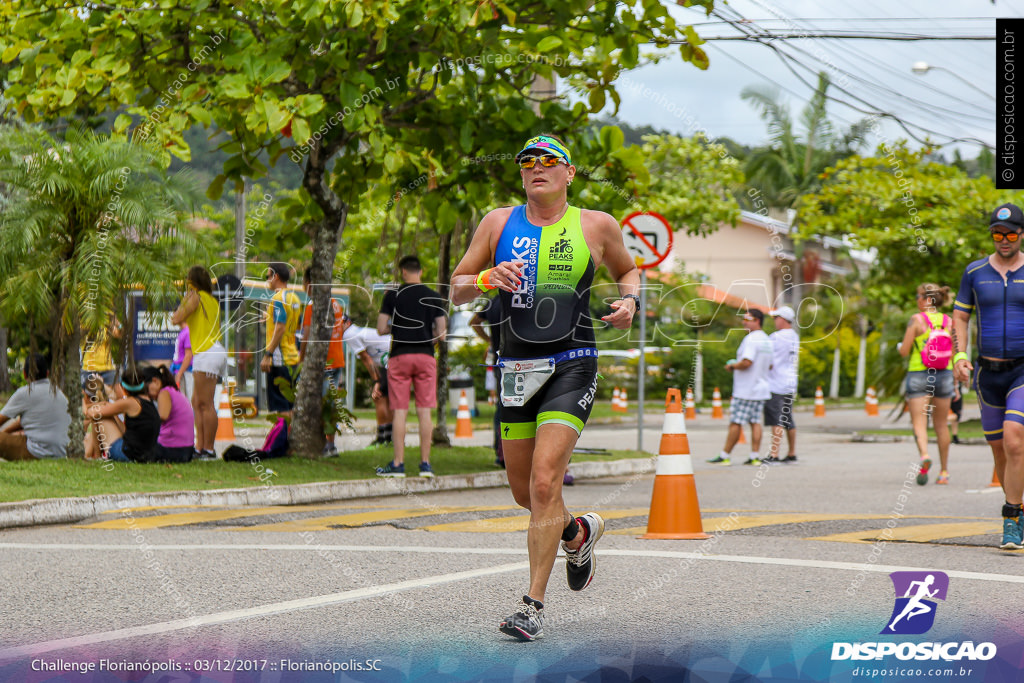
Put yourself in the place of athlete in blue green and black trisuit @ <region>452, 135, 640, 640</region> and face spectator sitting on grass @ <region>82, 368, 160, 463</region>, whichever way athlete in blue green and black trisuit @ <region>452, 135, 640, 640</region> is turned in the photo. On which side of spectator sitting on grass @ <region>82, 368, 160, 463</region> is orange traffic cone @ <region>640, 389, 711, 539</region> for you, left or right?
right

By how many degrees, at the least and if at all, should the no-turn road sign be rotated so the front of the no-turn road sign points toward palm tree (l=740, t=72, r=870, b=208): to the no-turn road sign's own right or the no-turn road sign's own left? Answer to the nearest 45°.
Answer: approximately 180°

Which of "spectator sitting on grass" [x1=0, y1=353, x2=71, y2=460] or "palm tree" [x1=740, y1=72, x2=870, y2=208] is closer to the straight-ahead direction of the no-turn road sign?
the spectator sitting on grass

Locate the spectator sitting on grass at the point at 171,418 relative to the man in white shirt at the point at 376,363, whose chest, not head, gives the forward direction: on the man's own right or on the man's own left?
on the man's own left

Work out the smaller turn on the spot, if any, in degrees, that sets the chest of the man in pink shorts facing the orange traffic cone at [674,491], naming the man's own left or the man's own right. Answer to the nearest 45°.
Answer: approximately 135° to the man's own right

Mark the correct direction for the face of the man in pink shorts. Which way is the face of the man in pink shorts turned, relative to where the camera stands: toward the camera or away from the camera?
away from the camera

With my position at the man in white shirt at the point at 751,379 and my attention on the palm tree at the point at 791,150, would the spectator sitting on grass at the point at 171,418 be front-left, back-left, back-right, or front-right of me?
back-left

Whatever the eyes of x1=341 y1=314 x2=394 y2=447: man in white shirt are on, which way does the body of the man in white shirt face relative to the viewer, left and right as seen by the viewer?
facing to the left of the viewer

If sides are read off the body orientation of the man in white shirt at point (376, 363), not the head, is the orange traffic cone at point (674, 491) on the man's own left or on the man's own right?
on the man's own left
